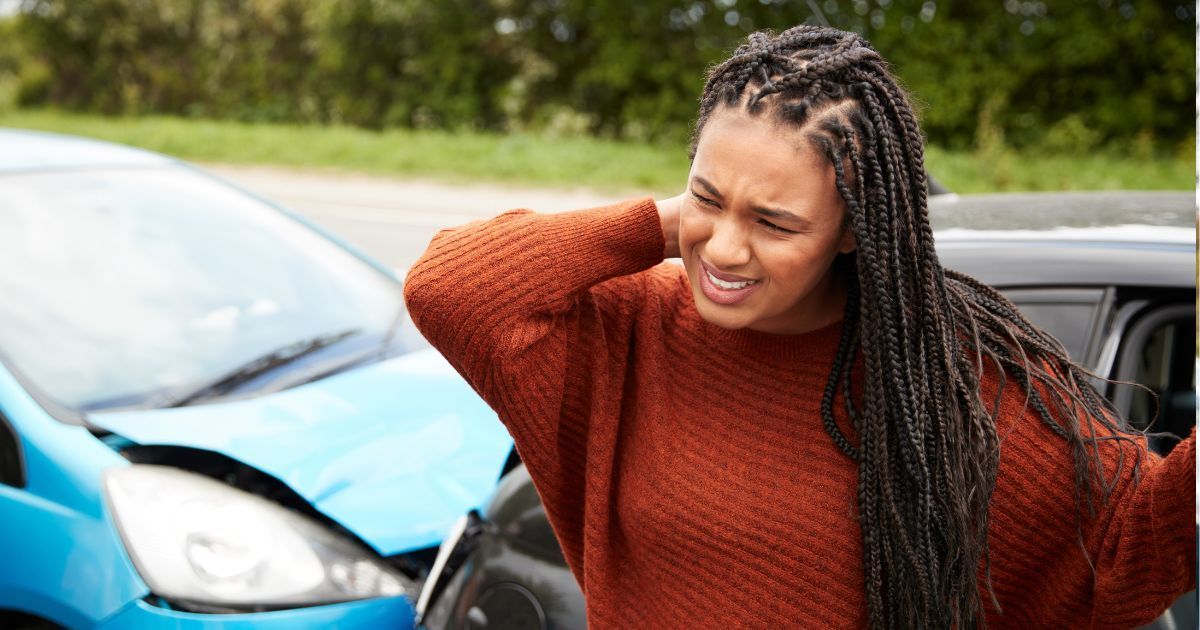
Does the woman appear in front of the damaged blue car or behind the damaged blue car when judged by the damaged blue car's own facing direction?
in front

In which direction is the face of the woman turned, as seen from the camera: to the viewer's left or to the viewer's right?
to the viewer's left

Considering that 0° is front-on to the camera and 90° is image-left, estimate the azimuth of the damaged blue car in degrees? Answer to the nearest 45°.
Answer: approximately 315°
